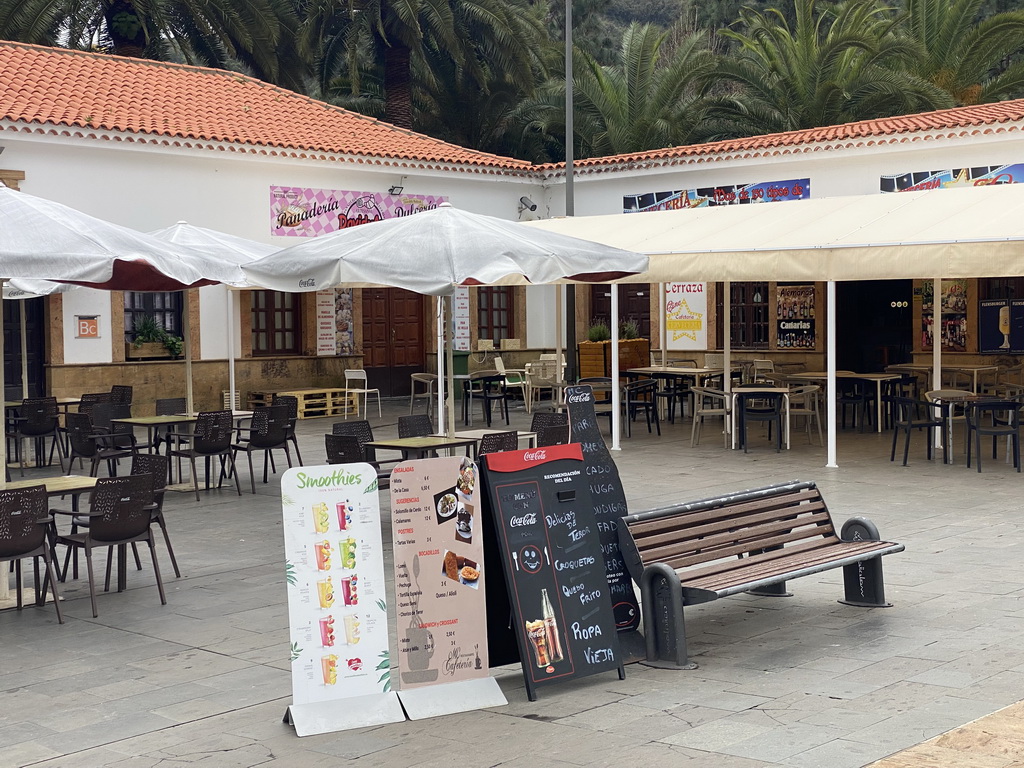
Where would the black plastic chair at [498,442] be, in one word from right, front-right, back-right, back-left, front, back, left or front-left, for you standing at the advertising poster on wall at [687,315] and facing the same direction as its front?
front

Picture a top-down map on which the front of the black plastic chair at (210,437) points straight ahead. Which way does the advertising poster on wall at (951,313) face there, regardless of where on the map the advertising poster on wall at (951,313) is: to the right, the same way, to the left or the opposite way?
to the left

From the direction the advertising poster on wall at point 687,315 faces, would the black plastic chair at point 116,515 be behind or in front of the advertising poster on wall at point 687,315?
in front

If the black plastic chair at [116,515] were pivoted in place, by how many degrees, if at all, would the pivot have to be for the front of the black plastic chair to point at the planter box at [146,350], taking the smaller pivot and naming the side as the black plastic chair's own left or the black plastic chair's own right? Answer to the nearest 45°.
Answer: approximately 45° to the black plastic chair's own right

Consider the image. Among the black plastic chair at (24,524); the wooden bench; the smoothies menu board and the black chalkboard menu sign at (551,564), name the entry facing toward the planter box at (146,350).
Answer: the black plastic chair

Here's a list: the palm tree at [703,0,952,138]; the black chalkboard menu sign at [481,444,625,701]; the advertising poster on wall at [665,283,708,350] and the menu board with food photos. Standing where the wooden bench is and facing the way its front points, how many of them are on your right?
2

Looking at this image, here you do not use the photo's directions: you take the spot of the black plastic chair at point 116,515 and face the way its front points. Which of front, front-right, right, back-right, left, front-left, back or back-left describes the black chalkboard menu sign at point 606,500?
back

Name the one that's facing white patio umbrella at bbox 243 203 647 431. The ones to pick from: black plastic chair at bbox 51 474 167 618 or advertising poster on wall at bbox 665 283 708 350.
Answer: the advertising poster on wall

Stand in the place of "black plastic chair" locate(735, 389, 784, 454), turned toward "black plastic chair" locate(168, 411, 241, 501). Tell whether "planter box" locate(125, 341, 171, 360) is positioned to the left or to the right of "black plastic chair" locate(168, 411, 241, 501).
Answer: right

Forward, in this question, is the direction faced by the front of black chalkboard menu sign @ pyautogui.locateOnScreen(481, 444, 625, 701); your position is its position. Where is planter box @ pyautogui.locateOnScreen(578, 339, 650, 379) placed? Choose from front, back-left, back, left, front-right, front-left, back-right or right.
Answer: back-left

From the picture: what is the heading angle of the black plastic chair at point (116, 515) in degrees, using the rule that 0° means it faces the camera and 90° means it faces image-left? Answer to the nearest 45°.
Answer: approximately 135°

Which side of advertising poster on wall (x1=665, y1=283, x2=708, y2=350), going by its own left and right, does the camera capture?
front

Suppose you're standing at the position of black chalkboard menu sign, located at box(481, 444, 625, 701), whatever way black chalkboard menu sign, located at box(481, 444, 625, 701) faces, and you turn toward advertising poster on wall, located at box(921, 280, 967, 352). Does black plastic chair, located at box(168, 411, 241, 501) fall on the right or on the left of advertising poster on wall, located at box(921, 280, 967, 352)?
left

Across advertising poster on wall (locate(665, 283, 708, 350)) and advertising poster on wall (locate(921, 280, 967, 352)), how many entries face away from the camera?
0

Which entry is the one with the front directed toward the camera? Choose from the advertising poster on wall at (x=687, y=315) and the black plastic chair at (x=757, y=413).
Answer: the advertising poster on wall

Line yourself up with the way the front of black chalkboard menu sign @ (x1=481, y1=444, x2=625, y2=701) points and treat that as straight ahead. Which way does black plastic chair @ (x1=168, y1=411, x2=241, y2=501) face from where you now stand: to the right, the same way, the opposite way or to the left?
the opposite way

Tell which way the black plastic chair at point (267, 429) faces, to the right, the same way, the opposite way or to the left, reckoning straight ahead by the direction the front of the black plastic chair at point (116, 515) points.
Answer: the same way

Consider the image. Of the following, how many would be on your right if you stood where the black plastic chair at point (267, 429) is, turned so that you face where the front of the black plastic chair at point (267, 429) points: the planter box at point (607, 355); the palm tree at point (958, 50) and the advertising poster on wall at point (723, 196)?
3
